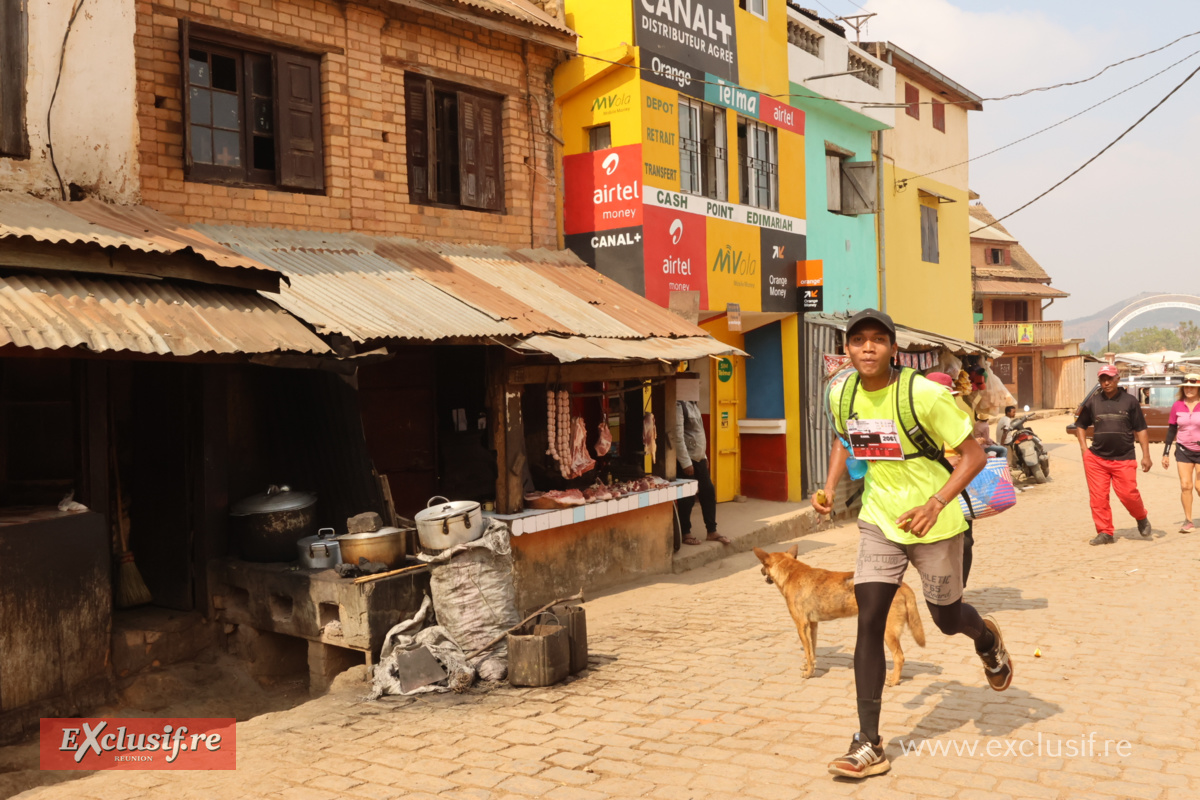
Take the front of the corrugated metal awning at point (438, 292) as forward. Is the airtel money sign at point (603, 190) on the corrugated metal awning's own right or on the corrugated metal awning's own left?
on the corrugated metal awning's own left

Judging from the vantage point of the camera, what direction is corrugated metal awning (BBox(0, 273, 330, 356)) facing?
facing the viewer and to the right of the viewer

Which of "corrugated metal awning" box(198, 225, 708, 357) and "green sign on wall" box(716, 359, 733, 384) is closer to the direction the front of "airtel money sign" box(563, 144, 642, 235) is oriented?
the corrugated metal awning

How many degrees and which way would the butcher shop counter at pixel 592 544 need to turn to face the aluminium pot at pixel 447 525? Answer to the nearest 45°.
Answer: approximately 45° to its right

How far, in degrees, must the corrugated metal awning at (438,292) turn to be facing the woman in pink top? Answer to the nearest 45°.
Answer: approximately 45° to its left

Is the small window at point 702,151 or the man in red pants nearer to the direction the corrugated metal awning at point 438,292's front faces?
the man in red pants

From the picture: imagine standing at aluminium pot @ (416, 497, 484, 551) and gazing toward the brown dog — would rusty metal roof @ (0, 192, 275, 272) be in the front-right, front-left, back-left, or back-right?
back-right

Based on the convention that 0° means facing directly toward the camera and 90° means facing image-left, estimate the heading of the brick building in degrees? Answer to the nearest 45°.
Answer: approximately 315°

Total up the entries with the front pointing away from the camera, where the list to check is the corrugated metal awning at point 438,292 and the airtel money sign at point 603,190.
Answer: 0

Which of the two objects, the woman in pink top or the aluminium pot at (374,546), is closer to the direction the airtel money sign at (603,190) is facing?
the aluminium pot
